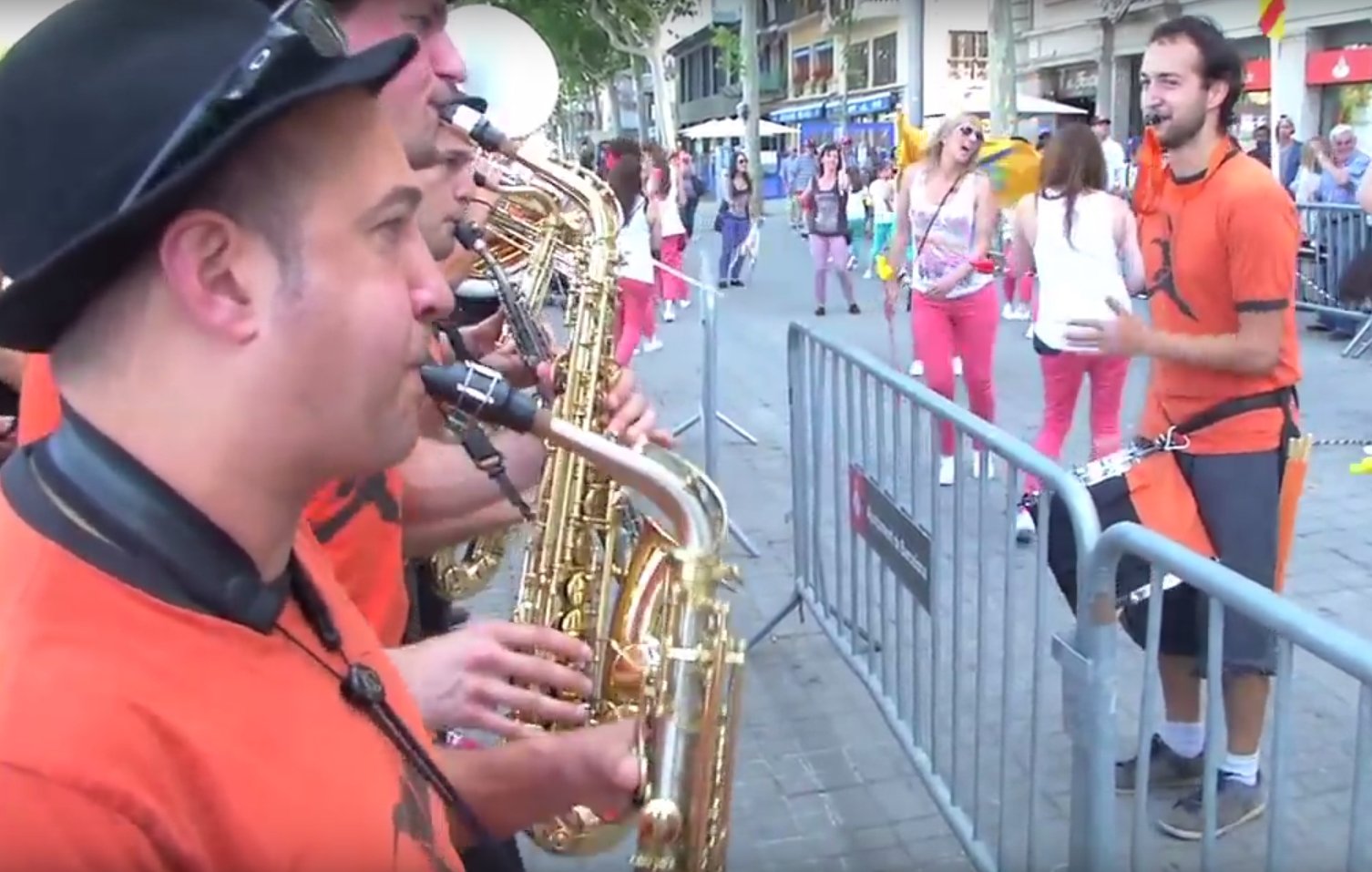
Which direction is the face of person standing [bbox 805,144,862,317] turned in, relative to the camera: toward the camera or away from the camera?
toward the camera

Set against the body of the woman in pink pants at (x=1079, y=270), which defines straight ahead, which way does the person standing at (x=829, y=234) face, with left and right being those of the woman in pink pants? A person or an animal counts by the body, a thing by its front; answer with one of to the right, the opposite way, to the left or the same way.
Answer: the opposite way

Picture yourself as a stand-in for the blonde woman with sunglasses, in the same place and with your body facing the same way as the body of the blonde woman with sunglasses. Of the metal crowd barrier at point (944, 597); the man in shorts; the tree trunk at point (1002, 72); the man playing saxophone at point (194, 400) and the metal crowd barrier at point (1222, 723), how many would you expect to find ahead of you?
4

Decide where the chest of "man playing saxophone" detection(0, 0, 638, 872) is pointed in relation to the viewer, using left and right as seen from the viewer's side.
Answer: facing to the right of the viewer

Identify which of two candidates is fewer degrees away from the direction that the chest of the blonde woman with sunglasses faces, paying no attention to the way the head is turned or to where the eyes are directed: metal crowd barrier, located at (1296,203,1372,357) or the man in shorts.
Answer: the man in shorts

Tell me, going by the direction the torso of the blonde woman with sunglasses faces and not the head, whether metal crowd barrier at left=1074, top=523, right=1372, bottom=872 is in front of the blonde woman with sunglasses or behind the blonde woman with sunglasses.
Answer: in front

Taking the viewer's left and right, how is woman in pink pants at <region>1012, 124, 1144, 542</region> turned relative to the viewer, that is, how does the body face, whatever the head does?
facing away from the viewer

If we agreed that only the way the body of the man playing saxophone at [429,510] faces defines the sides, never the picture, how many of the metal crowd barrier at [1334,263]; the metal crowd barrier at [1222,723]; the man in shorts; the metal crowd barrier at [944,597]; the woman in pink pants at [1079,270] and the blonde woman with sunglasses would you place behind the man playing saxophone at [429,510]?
0

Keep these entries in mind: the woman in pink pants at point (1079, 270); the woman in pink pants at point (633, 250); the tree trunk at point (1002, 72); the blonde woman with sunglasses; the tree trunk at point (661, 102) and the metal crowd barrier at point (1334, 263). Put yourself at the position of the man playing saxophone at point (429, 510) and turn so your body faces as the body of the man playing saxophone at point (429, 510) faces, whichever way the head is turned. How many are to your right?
0

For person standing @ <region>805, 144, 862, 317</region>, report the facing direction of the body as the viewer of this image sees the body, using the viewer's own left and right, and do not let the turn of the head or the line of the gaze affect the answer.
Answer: facing the viewer

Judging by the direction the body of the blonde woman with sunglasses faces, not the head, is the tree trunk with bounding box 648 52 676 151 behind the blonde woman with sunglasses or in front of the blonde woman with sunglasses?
behind

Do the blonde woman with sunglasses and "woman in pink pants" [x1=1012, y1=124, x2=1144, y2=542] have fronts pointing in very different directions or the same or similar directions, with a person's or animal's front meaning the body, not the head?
very different directions

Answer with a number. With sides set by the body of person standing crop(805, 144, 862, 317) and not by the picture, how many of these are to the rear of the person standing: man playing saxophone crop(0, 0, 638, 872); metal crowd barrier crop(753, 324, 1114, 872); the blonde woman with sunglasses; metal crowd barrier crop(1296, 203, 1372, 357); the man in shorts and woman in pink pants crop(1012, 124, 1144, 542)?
0

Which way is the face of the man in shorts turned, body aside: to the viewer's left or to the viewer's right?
to the viewer's left

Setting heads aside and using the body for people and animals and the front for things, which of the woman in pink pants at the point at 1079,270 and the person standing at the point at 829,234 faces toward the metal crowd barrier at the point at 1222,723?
the person standing

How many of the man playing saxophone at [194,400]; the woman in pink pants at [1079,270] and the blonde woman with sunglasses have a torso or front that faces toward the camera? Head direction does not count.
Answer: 1

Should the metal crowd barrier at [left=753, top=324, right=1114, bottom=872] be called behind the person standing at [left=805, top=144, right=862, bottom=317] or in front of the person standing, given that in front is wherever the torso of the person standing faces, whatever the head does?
in front
